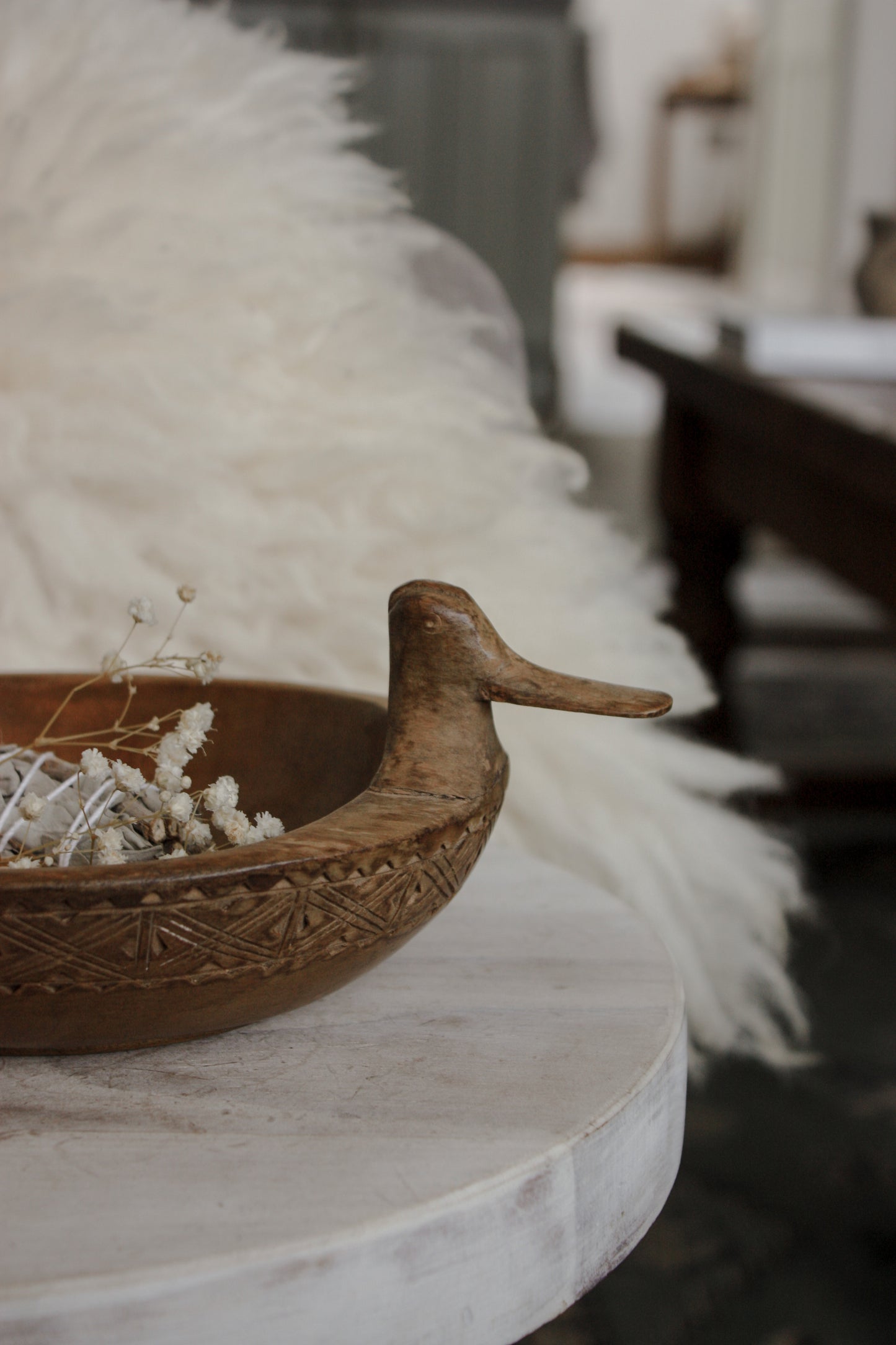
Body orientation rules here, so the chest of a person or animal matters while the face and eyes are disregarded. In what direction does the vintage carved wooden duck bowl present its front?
to the viewer's right
